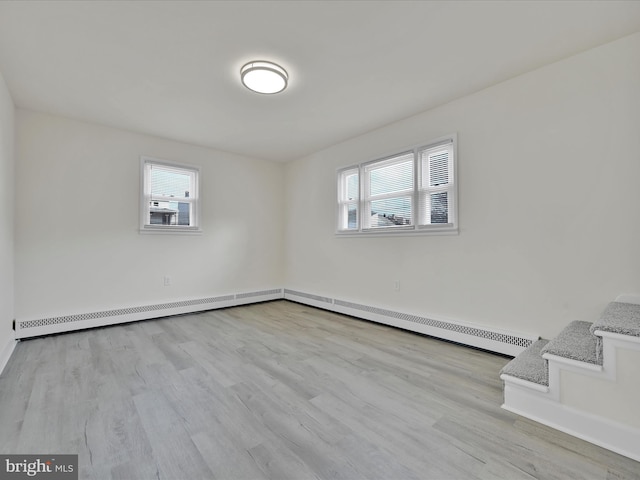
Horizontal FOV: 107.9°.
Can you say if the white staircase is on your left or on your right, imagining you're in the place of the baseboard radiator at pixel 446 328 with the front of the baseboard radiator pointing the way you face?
on your left

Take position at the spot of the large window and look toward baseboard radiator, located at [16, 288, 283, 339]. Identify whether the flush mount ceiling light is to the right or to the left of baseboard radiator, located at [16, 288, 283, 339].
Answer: left

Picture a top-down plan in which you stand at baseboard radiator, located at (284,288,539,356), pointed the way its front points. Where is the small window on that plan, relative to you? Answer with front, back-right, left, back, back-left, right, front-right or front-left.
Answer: front-right

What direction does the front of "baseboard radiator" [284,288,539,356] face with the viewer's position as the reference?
facing the viewer and to the left of the viewer

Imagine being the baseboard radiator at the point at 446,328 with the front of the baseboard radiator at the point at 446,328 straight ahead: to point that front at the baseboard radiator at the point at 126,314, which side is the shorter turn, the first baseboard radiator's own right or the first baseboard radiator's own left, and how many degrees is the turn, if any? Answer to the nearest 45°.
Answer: approximately 45° to the first baseboard radiator's own right
